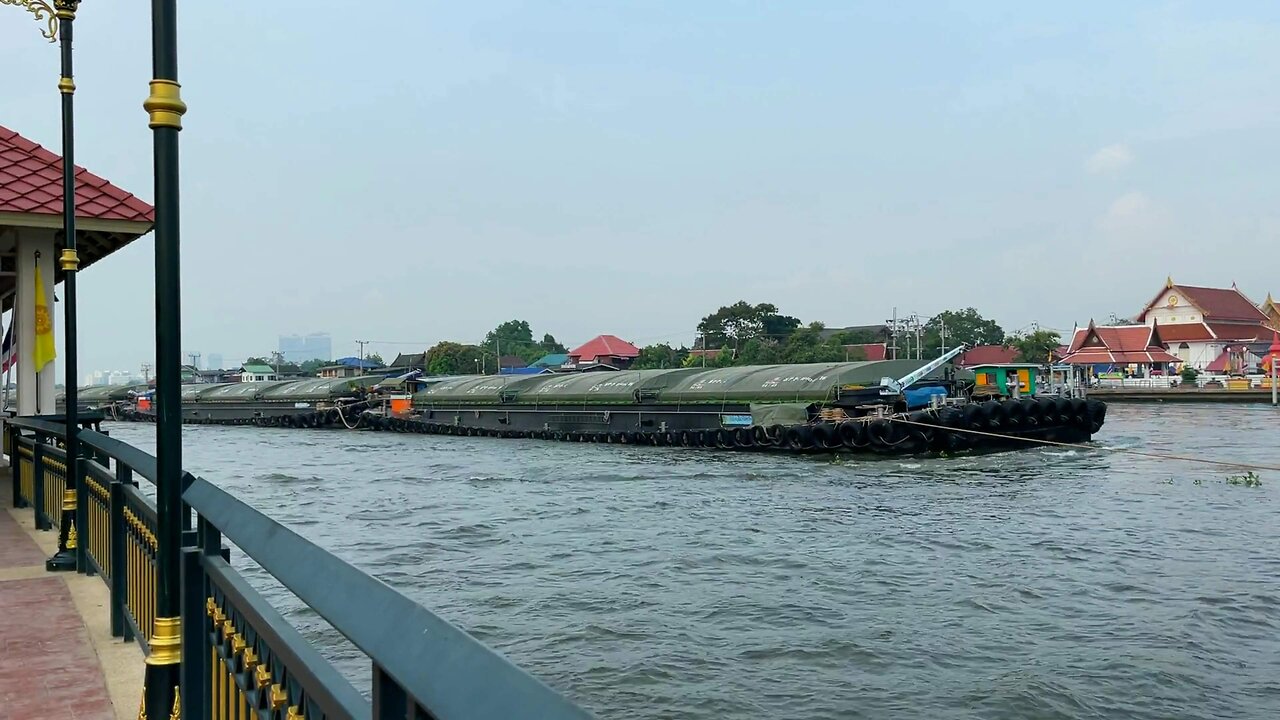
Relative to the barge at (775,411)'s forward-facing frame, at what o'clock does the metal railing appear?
The metal railing is roughly at 2 o'clock from the barge.

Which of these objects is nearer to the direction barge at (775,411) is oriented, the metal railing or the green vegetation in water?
the green vegetation in water

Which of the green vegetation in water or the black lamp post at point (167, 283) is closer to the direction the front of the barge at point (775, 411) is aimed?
the green vegetation in water

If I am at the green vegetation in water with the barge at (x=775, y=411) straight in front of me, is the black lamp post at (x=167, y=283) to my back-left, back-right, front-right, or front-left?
back-left

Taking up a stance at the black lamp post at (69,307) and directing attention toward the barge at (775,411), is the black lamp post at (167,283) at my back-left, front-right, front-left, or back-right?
back-right

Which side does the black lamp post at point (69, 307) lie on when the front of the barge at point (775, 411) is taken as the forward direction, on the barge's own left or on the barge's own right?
on the barge's own right

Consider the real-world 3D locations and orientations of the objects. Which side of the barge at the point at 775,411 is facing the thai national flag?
right

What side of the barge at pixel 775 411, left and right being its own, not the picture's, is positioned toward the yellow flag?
right

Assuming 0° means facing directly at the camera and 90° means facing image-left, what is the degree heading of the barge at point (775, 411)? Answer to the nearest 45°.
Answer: approximately 315°
